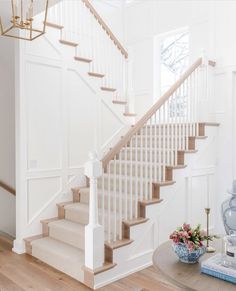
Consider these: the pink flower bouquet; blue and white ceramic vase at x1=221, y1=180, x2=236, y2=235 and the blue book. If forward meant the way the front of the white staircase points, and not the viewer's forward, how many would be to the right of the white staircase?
0

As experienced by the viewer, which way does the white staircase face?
facing the viewer and to the left of the viewer

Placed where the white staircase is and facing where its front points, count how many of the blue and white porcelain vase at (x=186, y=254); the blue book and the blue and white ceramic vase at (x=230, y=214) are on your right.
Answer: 0

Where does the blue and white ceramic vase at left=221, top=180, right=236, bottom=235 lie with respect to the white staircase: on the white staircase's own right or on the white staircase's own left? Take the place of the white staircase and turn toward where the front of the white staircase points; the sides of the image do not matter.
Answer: on the white staircase's own left

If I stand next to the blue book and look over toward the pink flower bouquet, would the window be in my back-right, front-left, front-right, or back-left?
front-right

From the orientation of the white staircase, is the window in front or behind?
behind

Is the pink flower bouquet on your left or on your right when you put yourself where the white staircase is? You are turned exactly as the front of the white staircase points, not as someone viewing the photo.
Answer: on your left

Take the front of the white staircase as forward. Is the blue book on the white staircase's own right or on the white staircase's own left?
on the white staircase's own left

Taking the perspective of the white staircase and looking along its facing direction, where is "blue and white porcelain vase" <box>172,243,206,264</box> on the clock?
The blue and white porcelain vase is roughly at 10 o'clock from the white staircase.
